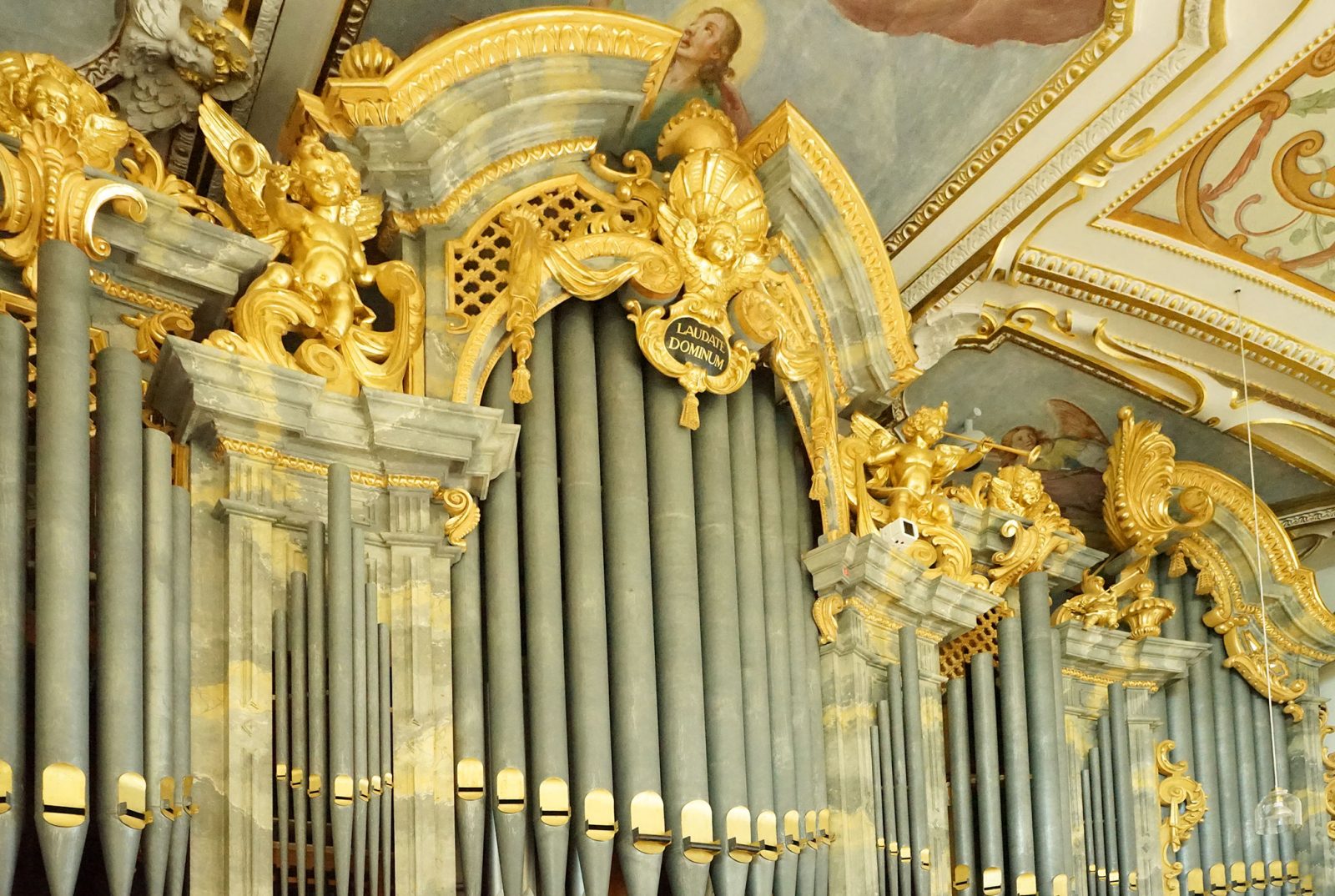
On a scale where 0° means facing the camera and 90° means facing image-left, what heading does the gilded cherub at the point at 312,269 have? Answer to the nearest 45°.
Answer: approximately 0°

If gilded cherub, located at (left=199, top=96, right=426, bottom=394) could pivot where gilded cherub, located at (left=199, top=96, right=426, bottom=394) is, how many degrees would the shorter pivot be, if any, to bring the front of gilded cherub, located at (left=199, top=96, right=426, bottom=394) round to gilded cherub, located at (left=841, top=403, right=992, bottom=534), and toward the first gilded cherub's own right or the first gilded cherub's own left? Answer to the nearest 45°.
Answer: approximately 135° to the first gilded cherub's own left
